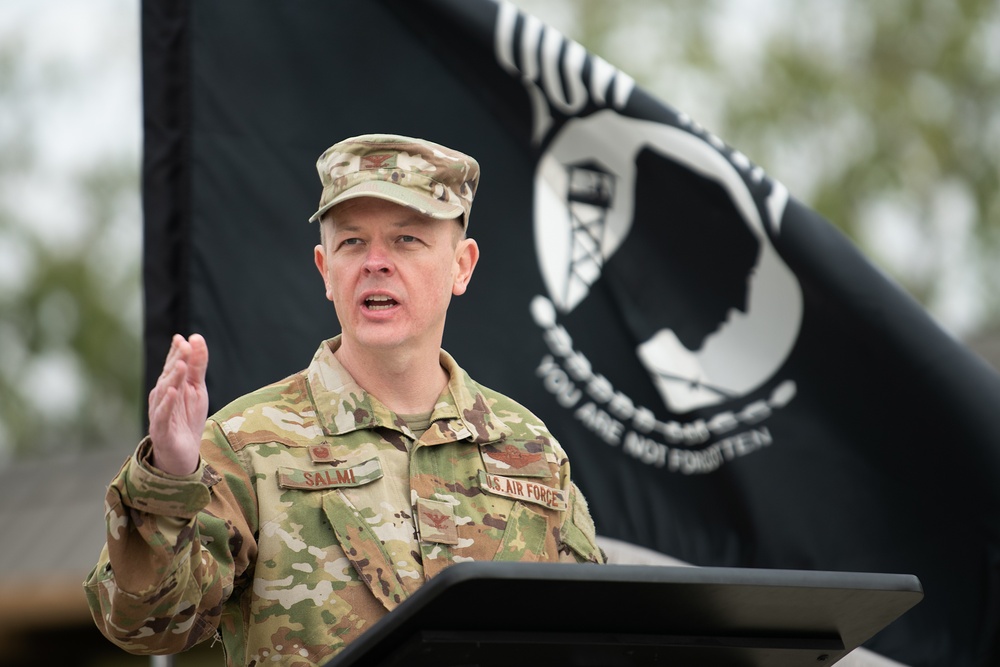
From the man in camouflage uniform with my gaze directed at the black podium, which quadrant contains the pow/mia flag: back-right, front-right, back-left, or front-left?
back-left

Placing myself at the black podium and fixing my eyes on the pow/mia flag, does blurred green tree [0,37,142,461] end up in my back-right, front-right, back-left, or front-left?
front-left

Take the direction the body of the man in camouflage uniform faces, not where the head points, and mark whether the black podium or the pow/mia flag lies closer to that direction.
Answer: the black podium

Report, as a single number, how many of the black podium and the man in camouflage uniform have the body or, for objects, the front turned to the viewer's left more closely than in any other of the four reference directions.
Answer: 0

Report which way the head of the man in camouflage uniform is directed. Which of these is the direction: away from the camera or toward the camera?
toward the camera

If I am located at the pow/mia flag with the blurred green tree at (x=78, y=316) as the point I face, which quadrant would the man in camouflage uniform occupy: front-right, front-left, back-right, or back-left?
back-left

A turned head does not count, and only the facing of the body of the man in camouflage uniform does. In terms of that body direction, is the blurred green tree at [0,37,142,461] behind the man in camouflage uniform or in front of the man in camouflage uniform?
behind

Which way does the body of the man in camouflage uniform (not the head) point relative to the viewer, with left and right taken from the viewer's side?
facing the viewer
